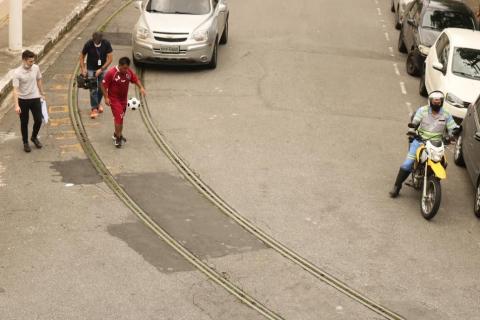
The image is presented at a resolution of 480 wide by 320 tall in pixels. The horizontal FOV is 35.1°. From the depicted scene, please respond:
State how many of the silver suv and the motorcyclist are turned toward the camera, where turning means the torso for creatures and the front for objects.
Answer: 2

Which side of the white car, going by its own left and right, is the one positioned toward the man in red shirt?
right

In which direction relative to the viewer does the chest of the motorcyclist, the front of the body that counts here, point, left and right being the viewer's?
facing the viewer

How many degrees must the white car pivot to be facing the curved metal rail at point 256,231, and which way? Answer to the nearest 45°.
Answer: approximately 45° to its right

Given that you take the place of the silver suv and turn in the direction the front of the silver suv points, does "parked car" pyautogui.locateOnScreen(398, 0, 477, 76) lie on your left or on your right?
on your left

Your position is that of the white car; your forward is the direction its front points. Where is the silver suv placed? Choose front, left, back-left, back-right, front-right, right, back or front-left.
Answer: back-right

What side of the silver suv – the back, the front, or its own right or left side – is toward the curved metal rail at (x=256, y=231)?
front

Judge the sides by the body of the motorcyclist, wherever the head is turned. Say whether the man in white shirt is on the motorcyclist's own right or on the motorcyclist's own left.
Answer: on the motorcyclist's own right

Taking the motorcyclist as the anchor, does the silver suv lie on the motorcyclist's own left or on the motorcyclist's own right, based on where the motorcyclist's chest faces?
on the motorcyclist's own right

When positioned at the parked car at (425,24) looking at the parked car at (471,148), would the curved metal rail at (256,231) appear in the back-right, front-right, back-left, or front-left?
front-right

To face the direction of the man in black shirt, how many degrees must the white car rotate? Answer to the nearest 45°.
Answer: approximately 90° to its right

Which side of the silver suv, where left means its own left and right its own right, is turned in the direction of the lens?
front

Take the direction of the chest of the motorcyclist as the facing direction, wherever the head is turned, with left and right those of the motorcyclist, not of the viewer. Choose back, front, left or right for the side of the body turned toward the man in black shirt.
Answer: right

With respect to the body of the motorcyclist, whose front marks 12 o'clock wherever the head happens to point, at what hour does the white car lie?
The white car is roughly at 6 o'clock from the motorcyclist.

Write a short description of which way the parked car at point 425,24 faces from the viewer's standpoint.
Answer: facing the viewer and to the right of the viewer
